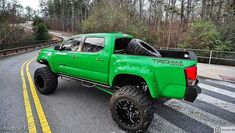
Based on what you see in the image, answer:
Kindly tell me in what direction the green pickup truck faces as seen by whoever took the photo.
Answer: facing away from the viewer and to the left of the viewer

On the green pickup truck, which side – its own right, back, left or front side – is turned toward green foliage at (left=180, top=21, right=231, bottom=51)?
right

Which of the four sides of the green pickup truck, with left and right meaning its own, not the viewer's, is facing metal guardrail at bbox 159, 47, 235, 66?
right

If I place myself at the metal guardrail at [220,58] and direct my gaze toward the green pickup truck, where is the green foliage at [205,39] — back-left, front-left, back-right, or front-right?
back-right
